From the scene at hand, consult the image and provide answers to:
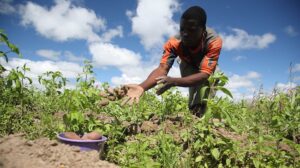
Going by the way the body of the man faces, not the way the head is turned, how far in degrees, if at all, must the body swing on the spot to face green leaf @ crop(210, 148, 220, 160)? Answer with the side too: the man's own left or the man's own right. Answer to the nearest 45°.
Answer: approximately 45° to the man's own left

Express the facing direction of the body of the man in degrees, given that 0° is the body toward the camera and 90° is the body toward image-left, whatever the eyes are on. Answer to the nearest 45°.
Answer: approximately 45°

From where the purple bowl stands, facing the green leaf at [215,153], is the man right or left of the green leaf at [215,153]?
left

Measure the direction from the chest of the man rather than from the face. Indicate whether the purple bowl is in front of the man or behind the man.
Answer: in front

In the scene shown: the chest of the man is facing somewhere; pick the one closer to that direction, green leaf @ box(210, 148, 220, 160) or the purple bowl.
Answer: the purple bowl
